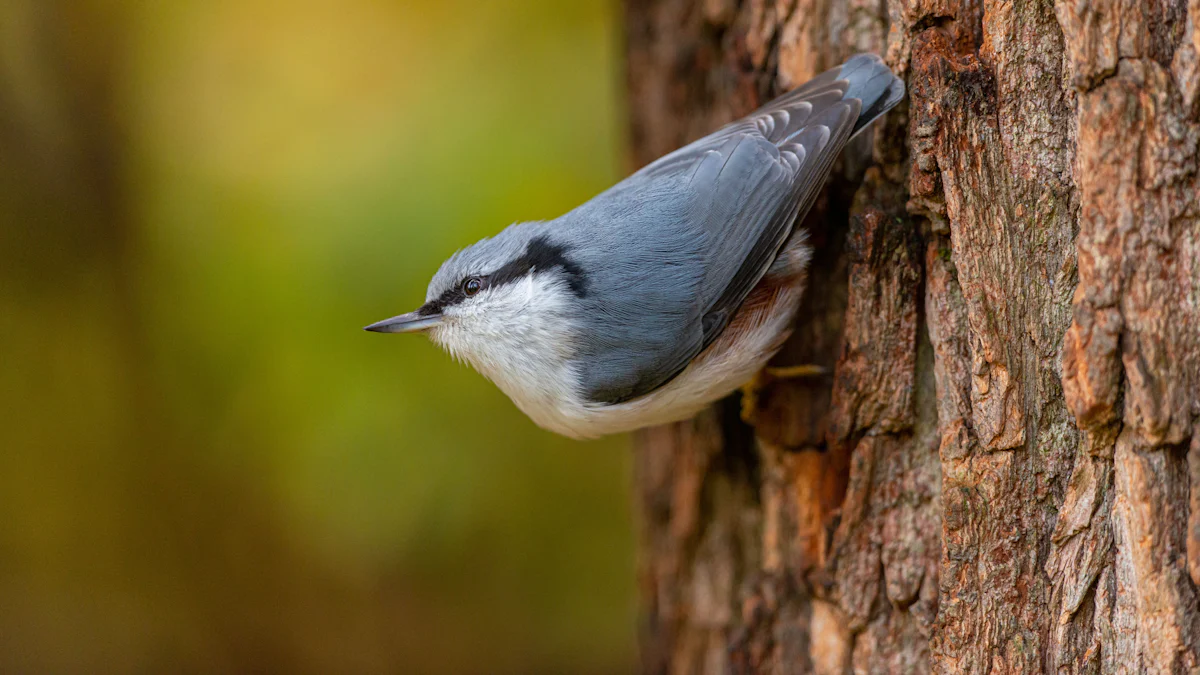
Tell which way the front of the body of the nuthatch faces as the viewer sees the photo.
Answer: to the viewer's left
